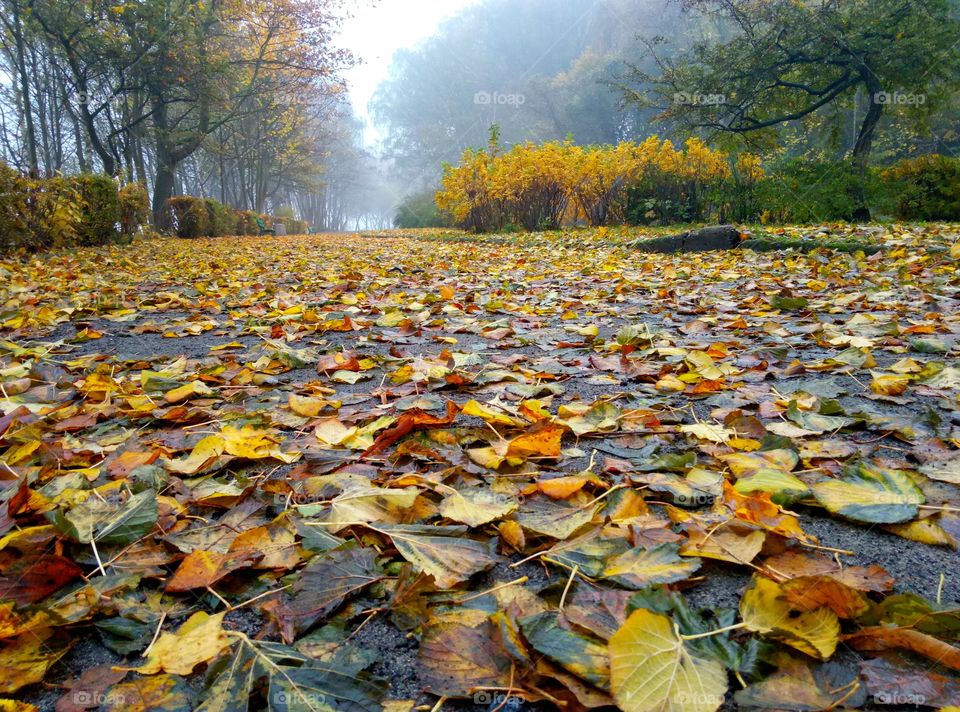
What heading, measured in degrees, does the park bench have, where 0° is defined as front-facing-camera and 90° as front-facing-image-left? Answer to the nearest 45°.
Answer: approximately 270°

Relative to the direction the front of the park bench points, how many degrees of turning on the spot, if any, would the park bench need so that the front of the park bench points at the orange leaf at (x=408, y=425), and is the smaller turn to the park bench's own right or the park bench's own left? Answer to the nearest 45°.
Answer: approximately 90° to the park bench's own right

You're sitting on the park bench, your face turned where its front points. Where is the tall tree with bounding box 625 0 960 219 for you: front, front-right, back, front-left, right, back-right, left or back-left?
front-right

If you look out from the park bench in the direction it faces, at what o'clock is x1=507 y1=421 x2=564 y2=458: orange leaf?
The orange leaf is roughly at 3 o'clock from the park bench.

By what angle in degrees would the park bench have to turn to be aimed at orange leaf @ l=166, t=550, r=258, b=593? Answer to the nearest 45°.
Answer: approximately 90° to its right

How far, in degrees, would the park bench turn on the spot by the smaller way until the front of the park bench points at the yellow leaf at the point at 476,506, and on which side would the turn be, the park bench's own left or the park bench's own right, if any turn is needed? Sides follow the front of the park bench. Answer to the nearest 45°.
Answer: approximately 90° to the park bench's own right

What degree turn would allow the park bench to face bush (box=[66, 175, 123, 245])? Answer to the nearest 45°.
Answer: approximately 90° to its right

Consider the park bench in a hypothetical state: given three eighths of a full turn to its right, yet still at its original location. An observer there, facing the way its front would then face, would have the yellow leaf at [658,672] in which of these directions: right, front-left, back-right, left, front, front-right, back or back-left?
front-left

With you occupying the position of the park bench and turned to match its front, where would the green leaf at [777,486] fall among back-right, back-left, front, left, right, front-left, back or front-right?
right

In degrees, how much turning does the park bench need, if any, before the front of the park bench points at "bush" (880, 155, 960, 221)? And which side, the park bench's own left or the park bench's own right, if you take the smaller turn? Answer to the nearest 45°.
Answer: approximately 45° to the park bench's own right

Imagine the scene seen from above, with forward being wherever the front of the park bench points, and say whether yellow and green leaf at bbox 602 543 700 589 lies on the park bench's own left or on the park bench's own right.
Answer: on the park bench's own right

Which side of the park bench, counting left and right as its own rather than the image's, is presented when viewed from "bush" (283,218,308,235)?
left

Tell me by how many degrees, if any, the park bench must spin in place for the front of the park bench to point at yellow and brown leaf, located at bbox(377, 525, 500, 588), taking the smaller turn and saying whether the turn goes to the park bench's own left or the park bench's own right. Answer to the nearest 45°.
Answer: approximately 90° to the park bench's own right

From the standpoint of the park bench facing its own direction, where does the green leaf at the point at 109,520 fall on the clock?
The green leaf is roughly at 3 o'clock from the park bench.
